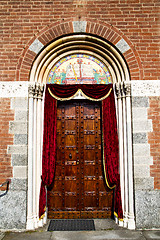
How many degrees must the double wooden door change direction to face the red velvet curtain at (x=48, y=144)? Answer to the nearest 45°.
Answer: approximately 90° to its right

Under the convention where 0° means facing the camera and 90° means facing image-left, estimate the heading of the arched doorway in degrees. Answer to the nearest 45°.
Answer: approximately 0°

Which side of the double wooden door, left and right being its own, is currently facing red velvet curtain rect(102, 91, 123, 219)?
left

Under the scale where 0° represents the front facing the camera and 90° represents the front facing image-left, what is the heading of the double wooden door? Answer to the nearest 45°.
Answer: approximately 0°
